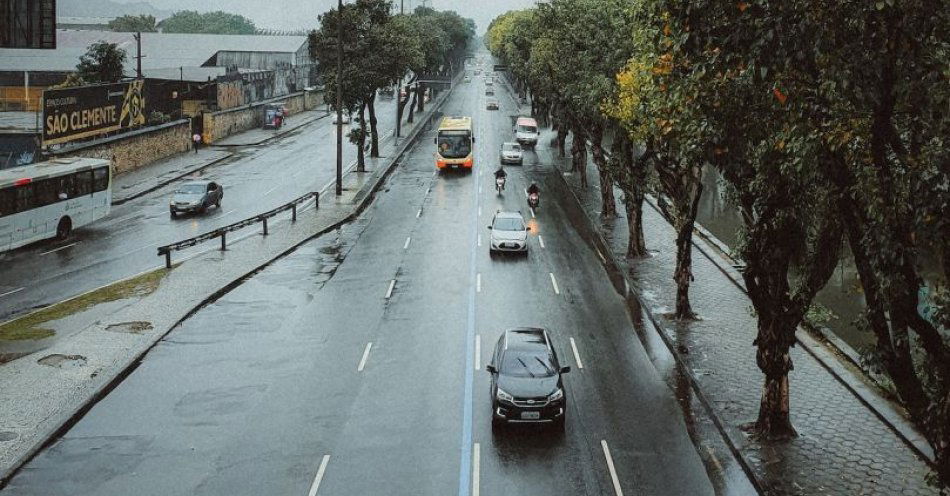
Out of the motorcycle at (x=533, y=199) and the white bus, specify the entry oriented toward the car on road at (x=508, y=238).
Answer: the motorcycle

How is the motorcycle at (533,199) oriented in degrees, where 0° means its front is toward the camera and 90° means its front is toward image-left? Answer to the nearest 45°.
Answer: approximately 0°

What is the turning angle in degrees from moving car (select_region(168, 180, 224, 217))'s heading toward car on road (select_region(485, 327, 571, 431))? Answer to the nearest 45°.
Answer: approximately 45° to its left

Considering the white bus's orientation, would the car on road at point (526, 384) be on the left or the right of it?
on its left

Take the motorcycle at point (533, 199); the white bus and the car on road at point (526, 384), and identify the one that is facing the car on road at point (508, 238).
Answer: the motorcycle

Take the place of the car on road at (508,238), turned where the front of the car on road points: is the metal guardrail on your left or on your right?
on your right

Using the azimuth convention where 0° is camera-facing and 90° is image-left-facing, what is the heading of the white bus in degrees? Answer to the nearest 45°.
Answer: approximately 45°
